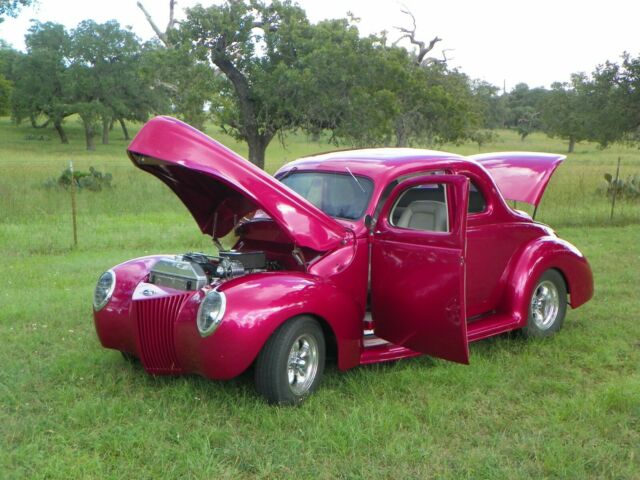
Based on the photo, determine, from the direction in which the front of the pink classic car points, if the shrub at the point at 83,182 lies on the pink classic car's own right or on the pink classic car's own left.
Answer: on the pink classic car's own right

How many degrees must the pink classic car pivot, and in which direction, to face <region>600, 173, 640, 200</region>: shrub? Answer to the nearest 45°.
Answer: approximately 180°

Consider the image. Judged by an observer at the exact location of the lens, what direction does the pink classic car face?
facing the viewer and to the left of the viewer

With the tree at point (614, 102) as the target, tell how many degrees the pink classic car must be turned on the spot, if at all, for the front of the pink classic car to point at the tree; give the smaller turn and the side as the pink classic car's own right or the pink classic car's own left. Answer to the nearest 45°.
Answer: approximately 180°

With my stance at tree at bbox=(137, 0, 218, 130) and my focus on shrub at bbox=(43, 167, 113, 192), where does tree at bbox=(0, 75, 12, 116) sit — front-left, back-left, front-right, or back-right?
back-right

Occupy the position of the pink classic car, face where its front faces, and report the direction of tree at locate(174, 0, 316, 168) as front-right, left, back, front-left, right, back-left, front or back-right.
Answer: back-right

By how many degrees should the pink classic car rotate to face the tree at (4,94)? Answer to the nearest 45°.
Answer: approximately 90° to its right

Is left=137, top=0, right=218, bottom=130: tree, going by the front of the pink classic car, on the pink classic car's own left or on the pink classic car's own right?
on the pink classic car's own right

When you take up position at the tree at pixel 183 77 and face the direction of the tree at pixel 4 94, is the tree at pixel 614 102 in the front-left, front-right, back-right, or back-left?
back-right
